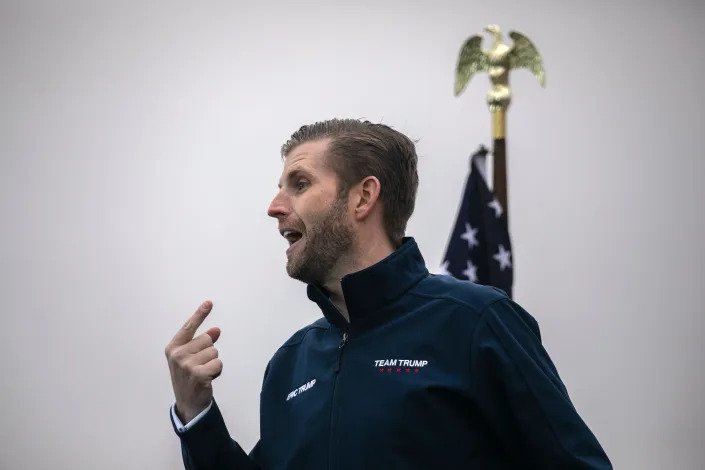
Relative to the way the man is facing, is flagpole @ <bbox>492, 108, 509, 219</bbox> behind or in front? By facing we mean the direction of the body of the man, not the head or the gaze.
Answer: behind

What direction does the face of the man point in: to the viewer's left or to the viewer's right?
to the viewer's left

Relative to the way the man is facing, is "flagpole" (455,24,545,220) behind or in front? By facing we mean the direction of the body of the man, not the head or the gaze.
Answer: behind

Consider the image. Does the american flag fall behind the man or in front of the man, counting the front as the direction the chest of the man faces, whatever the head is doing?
behind

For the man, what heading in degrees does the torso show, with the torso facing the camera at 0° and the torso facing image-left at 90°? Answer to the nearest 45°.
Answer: approximately 45°
